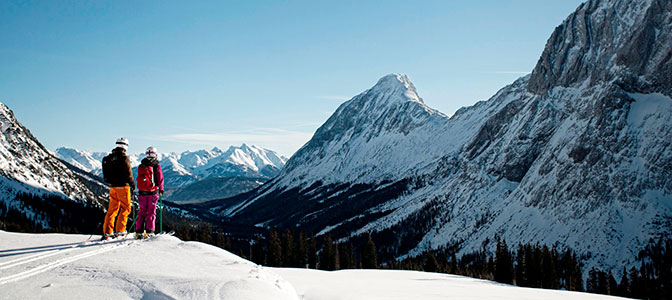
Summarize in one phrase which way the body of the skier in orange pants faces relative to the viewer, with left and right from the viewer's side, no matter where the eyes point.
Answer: facing away from the viewer and to the right of the viewer

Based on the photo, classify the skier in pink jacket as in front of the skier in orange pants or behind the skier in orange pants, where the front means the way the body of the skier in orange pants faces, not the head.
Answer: in front
